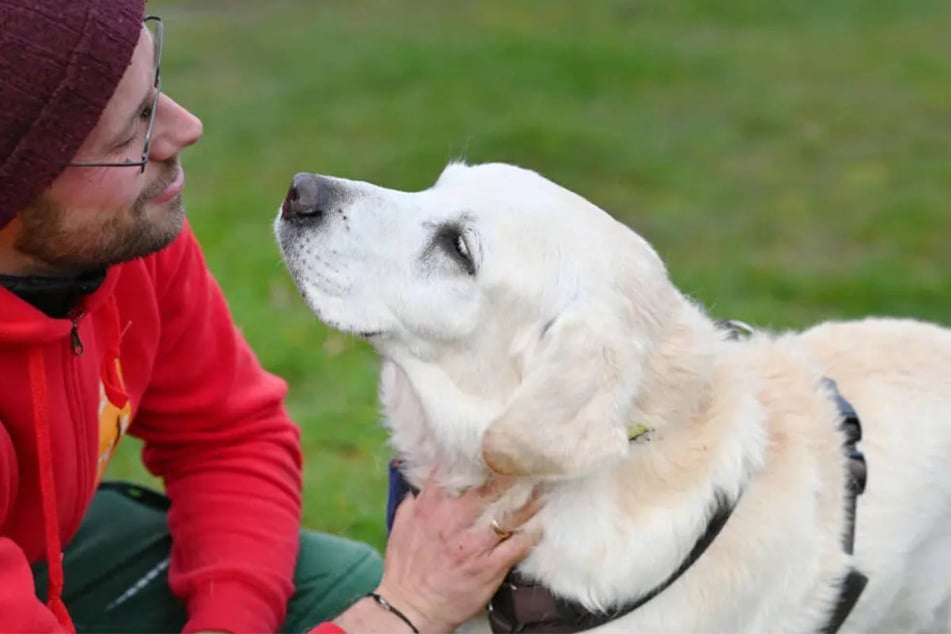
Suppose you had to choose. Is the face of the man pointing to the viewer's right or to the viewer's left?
to the viewer's right

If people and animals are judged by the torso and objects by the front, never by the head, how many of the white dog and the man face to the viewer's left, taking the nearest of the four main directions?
1

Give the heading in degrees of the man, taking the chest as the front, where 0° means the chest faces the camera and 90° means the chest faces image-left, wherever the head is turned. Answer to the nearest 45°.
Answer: approximately 315°

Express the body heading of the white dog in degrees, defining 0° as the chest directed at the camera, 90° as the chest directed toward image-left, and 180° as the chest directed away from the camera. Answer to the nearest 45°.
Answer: approximately 90°

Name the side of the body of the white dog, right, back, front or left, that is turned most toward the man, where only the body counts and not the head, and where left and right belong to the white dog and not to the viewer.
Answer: front

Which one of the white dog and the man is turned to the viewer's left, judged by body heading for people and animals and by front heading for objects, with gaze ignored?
the white dog

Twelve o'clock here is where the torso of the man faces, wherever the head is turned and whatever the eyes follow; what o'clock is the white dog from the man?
The white dog is roughly at 11 o'clock from the man.

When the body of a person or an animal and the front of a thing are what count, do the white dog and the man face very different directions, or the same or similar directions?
very different directions
